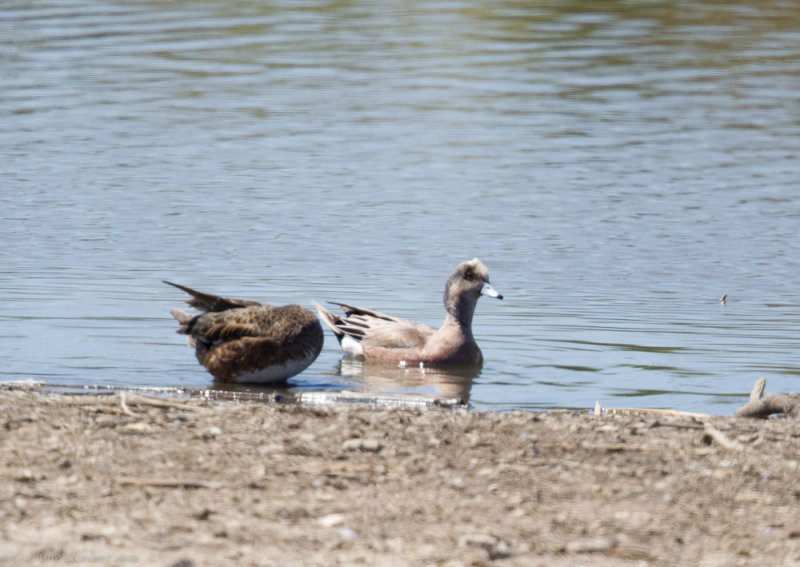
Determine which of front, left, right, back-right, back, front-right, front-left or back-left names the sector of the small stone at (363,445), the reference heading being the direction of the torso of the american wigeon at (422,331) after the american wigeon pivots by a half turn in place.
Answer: left

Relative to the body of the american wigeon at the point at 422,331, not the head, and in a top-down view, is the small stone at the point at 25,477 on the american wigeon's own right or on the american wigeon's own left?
on the american wigeon's own right

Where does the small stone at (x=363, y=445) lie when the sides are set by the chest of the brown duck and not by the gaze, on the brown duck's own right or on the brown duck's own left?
on the brown duck's own right

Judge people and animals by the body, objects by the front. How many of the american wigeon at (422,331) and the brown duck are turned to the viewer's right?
2

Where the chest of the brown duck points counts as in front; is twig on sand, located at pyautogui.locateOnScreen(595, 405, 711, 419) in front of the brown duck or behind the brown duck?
in front

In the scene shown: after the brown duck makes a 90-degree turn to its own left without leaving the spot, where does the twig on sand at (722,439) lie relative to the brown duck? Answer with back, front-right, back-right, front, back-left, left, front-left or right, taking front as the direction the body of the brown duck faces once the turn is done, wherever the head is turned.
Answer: back-right

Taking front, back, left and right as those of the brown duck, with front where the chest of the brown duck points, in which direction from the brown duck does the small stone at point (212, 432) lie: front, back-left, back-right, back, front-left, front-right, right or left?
right

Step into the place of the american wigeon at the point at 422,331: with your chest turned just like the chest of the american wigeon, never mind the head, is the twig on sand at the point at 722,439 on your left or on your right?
on your right

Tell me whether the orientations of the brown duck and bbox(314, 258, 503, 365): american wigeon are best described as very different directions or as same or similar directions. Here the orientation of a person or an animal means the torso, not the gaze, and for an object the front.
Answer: same or similar directions

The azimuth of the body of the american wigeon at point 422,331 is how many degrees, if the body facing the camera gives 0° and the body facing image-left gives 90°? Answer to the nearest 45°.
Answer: approximately 270°

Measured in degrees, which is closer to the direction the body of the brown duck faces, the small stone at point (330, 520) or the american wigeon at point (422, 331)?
the american wigeon

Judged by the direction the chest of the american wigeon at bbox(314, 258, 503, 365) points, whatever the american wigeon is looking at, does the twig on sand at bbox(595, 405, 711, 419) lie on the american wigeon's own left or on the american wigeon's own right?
on the american wigeon's own right

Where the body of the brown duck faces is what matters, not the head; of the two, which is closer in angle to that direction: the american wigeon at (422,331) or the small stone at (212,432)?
the american wigeon

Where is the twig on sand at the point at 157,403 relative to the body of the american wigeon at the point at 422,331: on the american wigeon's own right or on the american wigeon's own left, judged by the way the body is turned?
on the american wigeon's own right

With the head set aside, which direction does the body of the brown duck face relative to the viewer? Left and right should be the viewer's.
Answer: facing to the right of the viewer

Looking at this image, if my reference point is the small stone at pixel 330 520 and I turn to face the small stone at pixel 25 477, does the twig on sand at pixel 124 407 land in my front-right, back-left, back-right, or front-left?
front-right

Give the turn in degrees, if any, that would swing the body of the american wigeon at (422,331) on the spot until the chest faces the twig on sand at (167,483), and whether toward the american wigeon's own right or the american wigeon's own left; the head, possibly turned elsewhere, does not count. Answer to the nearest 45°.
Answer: approximately 90° to the american wigeon's own right
